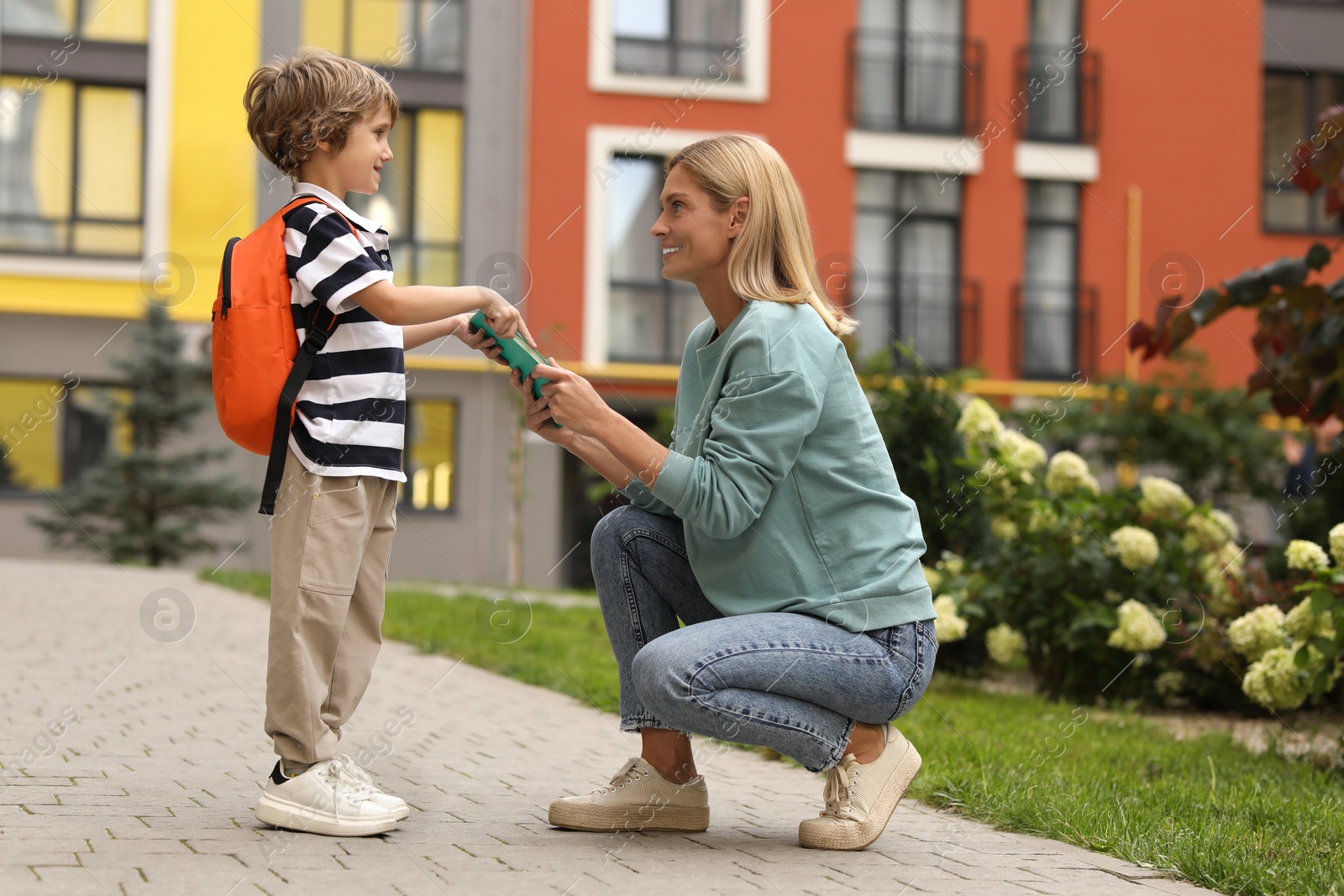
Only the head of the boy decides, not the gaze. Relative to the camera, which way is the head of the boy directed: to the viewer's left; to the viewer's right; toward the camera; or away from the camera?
to the viewer's right

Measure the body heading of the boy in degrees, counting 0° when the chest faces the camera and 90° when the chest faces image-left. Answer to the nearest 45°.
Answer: approximately 270°

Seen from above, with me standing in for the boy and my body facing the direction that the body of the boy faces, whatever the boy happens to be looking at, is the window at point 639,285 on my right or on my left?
on my left

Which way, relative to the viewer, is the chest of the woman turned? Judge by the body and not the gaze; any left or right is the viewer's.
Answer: facing to the left of the viewer

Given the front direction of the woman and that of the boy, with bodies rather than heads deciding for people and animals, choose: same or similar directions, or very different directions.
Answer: very different directions

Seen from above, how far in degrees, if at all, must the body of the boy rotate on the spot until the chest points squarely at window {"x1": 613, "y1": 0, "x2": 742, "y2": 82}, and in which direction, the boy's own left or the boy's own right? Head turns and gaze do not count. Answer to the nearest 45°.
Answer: approximately 90° to the boy's own left

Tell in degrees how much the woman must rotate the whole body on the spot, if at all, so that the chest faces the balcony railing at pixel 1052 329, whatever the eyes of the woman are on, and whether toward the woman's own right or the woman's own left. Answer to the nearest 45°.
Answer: approximately 90° to the woman's own right

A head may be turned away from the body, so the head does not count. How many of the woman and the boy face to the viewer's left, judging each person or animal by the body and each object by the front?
1

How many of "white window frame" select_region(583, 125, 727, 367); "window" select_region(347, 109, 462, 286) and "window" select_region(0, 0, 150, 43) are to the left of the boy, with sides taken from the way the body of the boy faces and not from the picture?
3

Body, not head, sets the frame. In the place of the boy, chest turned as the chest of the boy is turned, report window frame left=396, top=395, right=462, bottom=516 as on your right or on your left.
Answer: on your left

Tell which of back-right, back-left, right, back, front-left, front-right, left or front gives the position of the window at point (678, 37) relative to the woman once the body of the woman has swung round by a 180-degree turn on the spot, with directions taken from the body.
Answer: left

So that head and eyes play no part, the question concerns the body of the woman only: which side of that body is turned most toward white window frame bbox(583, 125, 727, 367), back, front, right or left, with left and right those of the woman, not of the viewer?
right

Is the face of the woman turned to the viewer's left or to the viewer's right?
to the viewer's left

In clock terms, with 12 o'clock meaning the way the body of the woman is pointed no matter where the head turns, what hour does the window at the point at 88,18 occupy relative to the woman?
The window is roughly at 2 o'clock from the woman.
